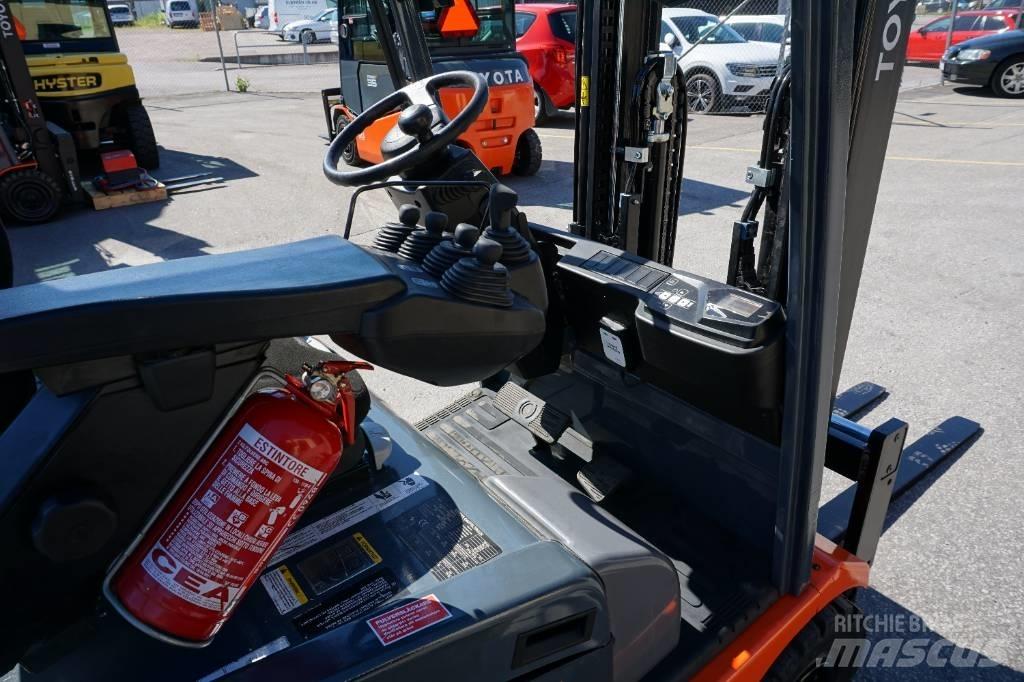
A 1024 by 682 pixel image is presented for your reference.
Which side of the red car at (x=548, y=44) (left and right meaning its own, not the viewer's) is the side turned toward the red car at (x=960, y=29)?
right

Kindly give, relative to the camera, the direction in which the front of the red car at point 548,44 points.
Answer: facing away from the viewer and to the left of the viewer

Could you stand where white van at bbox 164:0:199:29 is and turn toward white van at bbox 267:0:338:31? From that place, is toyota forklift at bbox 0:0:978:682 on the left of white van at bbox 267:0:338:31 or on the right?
right

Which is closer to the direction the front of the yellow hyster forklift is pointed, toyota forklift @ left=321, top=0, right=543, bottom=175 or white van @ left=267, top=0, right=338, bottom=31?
the white van

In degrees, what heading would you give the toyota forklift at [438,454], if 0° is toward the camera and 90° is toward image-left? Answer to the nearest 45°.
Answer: approximately 225°

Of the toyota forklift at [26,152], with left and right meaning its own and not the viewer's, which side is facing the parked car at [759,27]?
front

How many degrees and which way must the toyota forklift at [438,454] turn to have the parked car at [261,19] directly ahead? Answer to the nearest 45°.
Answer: approximately 45° to its left

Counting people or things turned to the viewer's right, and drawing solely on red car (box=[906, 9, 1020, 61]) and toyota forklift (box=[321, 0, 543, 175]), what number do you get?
0

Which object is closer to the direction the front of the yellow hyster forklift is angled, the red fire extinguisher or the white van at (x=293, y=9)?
the white van

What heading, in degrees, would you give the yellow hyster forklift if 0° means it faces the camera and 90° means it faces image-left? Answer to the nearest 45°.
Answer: approximately 180°

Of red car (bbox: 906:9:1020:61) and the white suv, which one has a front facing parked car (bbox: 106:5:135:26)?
the red car

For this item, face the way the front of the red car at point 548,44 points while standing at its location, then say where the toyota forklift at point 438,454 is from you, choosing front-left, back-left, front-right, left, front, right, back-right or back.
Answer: back-left

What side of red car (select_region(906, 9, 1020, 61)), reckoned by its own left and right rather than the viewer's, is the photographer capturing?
left

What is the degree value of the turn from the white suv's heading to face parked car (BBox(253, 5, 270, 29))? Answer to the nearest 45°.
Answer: approximately 180°
